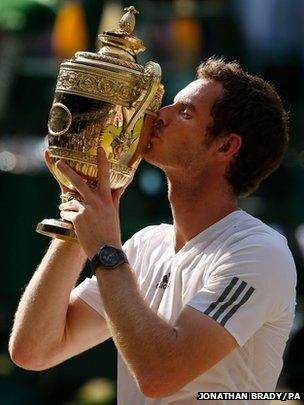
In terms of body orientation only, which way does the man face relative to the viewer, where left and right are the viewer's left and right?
facing the viewer and to the left of the viewer

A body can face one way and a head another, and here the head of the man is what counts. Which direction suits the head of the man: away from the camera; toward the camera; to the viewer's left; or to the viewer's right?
to the viewer's left
